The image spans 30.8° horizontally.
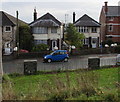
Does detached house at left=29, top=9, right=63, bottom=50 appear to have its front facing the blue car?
yes

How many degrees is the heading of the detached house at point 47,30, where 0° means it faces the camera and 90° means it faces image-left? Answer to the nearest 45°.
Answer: approximately 0°

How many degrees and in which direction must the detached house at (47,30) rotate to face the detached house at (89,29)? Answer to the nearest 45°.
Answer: approximately 135° to its left

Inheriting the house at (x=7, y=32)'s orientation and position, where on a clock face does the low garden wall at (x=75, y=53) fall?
The low garden wall is roughly at 10 o'clock from the house.

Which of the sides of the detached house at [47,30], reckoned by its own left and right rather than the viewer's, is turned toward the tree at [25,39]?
right

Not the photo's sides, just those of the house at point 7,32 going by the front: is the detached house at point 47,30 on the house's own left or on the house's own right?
on the house's own left

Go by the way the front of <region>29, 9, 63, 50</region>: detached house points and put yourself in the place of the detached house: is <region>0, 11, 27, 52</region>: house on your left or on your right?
on your right

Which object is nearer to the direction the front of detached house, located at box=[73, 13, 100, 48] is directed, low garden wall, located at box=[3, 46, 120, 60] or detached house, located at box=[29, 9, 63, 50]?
the low garden wall

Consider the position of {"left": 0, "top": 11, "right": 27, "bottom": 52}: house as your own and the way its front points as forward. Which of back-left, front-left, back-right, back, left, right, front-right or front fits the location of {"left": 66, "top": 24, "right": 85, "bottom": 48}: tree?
left

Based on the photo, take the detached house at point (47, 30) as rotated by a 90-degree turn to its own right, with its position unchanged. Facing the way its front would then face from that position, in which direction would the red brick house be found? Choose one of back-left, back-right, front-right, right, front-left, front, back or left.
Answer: back-right

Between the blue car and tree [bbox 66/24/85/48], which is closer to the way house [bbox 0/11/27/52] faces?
the blue car
